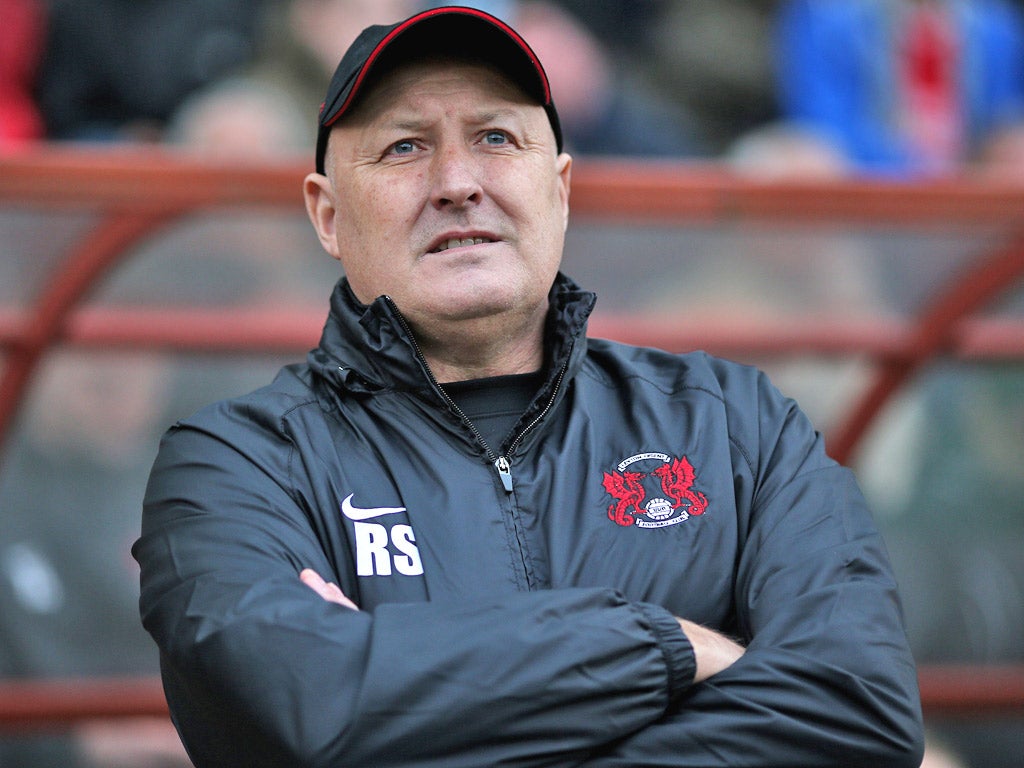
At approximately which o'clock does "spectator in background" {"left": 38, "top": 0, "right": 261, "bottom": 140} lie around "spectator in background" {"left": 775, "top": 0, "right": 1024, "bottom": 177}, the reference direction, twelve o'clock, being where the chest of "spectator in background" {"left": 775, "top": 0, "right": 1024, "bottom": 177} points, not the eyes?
"spectator in background" {"left": 38, "top": 0, "right": 261, "bottom": 140} is roughly at 2 o'clock from "spectator in background" {"left": 775, "top": 0, "right": 1024, "bottom": 177}.

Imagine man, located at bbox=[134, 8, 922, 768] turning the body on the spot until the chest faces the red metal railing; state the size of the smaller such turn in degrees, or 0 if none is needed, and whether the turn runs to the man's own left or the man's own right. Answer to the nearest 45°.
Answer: approximately 180°

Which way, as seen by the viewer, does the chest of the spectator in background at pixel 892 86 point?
toward the camera

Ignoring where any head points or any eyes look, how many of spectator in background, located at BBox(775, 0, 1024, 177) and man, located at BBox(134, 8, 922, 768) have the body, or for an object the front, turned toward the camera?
2

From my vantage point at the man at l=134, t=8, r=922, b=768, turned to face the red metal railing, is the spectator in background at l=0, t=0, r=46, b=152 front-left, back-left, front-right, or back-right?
front-left

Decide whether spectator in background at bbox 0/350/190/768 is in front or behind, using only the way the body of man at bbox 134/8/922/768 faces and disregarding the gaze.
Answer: behind

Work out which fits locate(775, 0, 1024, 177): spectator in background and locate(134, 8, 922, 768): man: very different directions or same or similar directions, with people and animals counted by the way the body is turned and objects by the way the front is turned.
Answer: same or similar directions

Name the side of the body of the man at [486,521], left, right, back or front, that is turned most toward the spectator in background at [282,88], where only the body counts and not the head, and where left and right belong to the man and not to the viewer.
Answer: back

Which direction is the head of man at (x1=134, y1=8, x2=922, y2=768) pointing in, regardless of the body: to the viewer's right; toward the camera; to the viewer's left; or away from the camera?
toward the camera

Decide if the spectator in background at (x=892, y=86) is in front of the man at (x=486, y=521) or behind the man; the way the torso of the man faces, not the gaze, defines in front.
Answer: behind

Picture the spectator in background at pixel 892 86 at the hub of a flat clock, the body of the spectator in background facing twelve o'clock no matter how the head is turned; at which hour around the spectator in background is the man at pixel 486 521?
The man is roughly at 12 o'clock from the spectator in background.

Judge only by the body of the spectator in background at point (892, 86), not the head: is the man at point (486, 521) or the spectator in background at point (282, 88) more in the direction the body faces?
the man

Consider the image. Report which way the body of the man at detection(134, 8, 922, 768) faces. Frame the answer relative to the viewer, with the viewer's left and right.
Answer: facing the viewer

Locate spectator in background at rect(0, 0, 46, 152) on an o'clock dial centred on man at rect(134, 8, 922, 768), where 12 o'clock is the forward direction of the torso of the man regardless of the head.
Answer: The spectator in background is roughly at 5 o'clock from the man.
